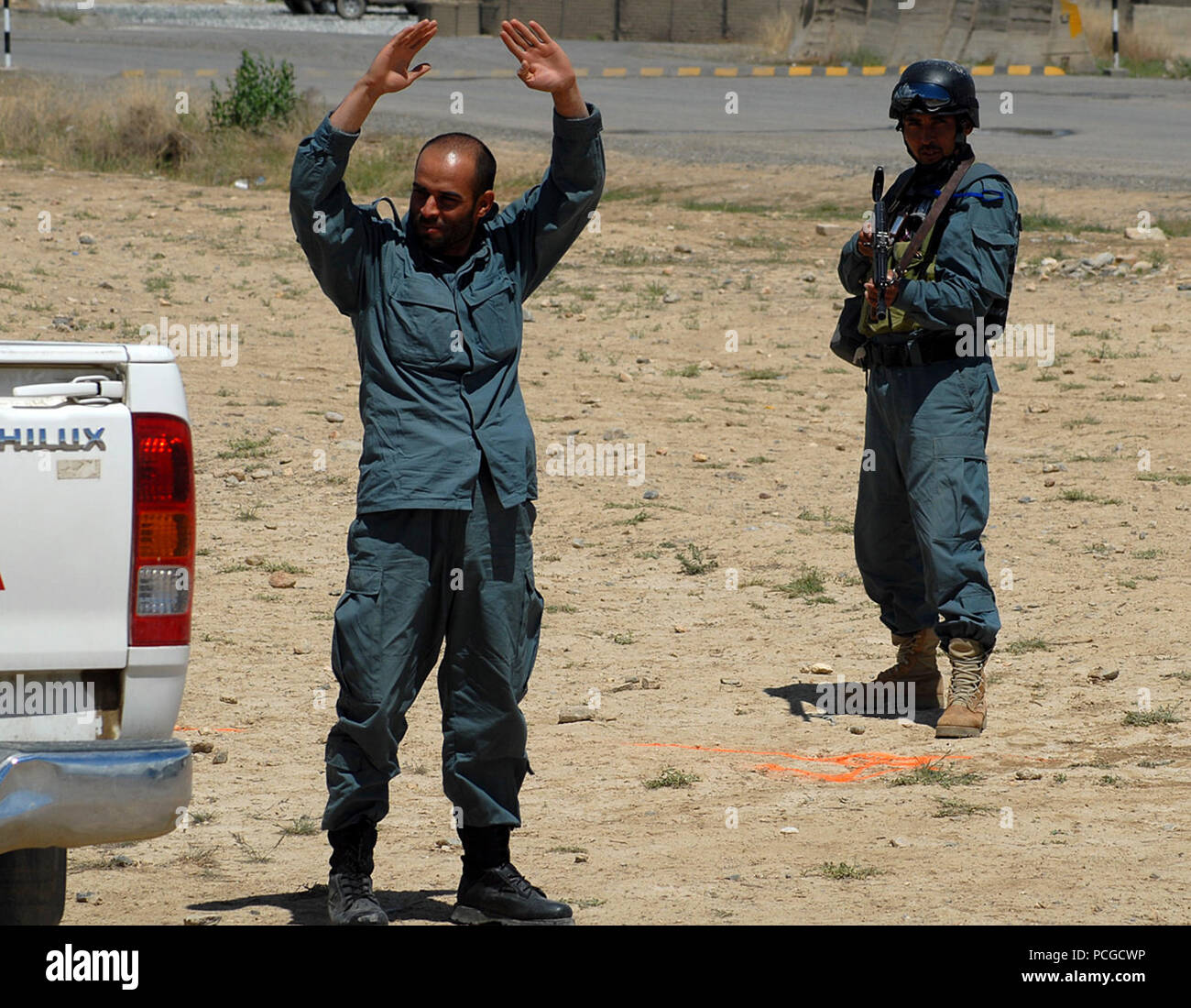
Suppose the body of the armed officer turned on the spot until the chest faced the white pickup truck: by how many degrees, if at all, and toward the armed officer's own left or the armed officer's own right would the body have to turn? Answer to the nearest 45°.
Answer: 0° — they already face it

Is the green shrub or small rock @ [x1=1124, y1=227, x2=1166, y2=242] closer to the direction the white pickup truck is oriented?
the green shrub

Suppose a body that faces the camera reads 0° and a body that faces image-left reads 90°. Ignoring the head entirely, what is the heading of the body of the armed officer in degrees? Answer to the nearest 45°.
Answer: approximately 45°

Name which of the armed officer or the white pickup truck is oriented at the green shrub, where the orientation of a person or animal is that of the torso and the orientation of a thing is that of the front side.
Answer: the white pickup truck

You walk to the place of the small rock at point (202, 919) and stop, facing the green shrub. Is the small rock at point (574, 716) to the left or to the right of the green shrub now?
right

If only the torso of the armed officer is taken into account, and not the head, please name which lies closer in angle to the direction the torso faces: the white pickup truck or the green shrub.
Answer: the white pickup truck

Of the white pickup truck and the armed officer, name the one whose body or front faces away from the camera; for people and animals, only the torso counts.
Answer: the white pickup truck

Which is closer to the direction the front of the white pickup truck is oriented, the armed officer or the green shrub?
the green shrub

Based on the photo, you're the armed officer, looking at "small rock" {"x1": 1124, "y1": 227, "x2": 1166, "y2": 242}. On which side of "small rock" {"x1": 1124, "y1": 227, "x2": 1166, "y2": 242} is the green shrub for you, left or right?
left

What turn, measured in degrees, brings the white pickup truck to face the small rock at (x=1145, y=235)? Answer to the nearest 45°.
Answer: approximately 45° to its right

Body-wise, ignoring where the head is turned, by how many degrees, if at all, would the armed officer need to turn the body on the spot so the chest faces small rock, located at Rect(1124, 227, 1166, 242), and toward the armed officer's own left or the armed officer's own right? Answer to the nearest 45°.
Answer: approximately 135° to the armed officer's own right

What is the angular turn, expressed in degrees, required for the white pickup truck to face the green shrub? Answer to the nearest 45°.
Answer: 0° — it already faces it

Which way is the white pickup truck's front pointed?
away from the camera
